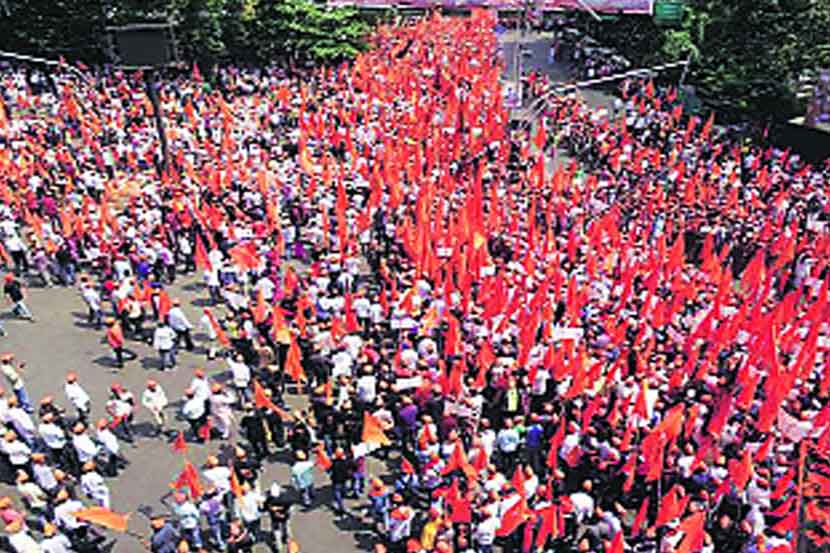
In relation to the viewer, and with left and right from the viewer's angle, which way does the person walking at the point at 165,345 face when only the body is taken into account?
facing away from the viewer

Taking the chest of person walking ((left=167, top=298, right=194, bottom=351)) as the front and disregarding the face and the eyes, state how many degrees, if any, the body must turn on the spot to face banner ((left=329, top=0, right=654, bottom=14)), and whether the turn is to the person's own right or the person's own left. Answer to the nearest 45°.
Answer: approximately 90° to the person's own right

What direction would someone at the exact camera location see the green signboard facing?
facing the viewer

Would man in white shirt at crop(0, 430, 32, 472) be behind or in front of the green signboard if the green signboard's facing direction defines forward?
in front

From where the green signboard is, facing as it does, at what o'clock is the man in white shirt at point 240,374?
The man in white shirt is roughly at 1 o'clock from the green signboard.

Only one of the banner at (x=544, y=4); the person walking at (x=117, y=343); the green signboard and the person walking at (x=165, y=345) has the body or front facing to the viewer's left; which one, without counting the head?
the person walking at (x=117, y=343)

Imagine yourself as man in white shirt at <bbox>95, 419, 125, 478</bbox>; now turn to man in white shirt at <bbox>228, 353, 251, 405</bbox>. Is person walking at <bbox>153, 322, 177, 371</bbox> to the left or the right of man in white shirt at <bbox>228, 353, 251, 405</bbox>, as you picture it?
left

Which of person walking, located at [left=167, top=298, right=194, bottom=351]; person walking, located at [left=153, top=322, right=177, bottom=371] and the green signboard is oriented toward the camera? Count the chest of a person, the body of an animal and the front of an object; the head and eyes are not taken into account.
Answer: the green signboard

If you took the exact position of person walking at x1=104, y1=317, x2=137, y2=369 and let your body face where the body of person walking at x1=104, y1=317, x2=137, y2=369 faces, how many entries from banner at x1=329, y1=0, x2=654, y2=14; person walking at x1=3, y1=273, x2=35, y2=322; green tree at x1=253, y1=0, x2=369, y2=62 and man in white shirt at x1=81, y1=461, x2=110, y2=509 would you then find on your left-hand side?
1

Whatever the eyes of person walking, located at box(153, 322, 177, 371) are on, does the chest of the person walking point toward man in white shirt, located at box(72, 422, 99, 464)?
no

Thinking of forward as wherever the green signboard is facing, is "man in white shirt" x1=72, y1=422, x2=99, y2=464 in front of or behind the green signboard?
in front

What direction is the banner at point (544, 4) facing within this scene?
toward the camera

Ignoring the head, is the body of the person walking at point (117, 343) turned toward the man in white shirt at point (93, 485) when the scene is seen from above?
no

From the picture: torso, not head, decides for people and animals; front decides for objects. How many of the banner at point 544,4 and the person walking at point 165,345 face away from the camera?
1

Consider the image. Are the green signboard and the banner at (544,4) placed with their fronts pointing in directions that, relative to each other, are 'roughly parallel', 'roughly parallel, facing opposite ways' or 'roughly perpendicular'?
roughly parallel
